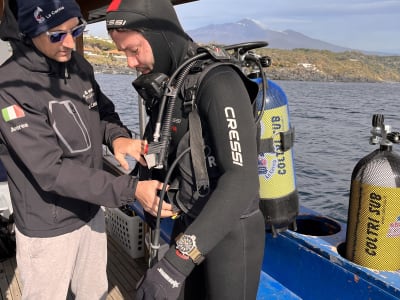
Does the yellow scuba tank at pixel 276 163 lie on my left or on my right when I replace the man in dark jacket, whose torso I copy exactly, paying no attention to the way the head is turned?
on my left

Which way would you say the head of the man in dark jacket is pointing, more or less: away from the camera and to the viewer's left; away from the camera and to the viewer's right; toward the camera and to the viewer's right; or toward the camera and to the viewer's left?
toward the camera and to the viewer's right

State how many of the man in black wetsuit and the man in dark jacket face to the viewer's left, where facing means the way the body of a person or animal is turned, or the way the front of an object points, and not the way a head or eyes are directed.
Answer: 1

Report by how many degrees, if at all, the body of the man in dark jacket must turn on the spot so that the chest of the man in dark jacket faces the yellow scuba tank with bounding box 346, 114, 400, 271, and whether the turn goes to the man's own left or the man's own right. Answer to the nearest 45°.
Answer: approximately 45° to the man's own left

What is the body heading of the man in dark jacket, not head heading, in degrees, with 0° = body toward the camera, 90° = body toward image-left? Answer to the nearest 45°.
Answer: approximately 315°

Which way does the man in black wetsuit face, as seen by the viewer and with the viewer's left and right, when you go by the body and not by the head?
facing to the left of the viewer
